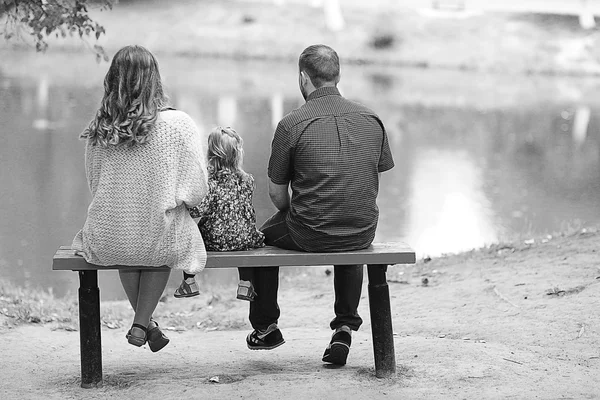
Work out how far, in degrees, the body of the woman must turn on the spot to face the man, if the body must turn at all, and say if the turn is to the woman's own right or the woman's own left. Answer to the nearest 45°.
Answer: approximately 90° to the woman's own right

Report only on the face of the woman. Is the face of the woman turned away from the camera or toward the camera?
away from the camera

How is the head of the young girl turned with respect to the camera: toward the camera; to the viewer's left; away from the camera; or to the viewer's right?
away from the camera

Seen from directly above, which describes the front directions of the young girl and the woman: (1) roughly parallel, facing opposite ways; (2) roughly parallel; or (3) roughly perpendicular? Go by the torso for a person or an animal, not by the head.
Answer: roughly parallel

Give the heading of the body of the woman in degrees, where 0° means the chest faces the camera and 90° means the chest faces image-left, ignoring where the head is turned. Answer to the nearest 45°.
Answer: approximately 180°

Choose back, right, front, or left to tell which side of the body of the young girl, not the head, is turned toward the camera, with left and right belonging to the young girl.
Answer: back

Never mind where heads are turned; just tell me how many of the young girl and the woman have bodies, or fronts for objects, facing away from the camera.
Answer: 2
